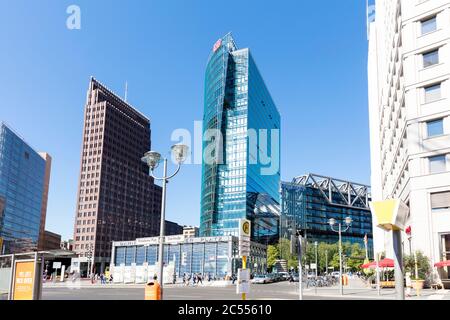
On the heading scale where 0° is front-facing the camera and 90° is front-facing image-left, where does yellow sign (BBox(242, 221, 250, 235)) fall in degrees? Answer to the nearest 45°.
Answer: approximately 0°

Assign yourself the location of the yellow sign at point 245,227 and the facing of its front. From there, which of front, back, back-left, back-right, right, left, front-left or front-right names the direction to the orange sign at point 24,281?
right

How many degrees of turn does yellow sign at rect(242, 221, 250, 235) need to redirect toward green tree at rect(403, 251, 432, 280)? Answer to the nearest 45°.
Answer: approximately 135° to its left

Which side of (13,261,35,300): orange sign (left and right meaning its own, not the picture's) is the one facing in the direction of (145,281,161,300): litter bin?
left

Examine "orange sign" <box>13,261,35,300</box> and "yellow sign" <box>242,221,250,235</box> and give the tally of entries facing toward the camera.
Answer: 2

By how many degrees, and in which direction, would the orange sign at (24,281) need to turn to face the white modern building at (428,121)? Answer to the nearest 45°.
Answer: approximately 135° to its left

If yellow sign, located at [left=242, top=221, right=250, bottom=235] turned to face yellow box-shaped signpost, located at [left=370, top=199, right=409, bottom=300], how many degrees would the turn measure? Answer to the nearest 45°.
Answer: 0° — it already faces it

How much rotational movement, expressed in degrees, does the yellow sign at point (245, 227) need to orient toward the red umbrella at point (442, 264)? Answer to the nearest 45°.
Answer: approximately 135° to its left
